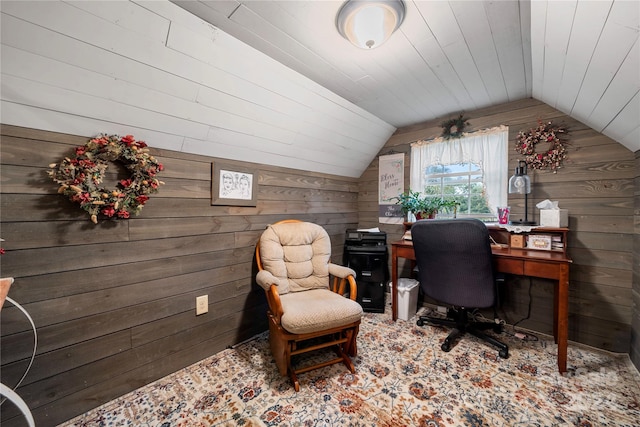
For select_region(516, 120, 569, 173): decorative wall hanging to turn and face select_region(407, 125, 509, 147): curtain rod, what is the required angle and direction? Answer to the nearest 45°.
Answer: approximately 90° to its right

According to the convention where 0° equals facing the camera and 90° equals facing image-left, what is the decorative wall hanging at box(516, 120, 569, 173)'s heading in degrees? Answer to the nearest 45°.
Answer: approximately 0°

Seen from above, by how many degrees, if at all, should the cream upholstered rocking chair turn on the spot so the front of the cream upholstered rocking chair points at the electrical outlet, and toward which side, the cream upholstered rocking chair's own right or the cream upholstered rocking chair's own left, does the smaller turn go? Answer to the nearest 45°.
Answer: approximately 135° to the cream upholstered rocking chair's own right

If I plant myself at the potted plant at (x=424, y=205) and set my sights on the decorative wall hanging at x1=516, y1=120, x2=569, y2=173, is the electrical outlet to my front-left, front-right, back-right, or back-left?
back-right

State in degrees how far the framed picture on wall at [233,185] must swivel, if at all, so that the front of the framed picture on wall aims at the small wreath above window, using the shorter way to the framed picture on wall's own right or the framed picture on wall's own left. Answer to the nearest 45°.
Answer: approximately 45° to the framed picture on wall's own left

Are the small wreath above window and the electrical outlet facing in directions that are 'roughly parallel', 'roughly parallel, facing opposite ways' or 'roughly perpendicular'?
roughly perpendicular

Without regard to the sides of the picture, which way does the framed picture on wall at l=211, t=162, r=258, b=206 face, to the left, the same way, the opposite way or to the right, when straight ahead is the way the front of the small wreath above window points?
to the left

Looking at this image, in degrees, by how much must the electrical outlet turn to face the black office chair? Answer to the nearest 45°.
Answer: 0° — it already faces it
